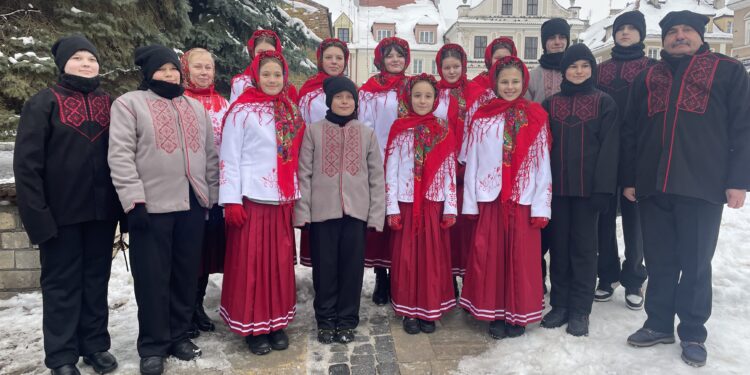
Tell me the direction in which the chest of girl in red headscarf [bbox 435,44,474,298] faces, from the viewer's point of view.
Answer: toward the camera

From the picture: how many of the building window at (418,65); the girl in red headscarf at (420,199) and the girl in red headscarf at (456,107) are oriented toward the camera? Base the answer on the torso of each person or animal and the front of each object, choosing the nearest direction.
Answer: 3

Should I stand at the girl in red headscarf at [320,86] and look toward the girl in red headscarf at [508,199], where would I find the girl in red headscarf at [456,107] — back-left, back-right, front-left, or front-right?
front-left

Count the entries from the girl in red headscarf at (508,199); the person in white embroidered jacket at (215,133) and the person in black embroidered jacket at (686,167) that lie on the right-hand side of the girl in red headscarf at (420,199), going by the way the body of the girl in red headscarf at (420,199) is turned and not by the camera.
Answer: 1

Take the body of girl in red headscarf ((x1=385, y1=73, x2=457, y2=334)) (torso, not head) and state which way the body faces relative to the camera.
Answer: toward the camera

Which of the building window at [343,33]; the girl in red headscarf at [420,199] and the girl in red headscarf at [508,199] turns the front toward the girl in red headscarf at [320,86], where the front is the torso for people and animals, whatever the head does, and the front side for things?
the building window

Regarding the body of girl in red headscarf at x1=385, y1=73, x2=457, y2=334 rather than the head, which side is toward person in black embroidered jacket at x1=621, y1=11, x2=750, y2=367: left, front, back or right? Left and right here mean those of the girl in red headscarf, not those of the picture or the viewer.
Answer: left

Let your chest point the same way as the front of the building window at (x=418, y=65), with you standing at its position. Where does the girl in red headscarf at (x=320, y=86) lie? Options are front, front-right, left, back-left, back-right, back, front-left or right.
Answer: front

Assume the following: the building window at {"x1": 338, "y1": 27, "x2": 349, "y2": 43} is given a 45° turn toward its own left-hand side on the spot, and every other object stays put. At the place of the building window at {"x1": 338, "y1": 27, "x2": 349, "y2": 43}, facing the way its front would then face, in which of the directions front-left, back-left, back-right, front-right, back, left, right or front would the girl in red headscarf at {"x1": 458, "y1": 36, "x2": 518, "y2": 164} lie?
front-right

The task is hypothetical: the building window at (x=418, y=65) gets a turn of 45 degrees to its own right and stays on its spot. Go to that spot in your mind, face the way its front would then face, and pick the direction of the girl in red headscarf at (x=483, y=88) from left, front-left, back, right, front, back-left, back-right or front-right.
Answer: front-left

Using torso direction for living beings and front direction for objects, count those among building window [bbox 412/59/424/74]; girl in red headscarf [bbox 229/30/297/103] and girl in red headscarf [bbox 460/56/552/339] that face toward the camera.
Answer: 3

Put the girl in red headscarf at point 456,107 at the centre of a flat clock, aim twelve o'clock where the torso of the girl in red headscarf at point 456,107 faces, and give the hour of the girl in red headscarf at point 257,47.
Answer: the girl in red headscarf at point 257,47 is roughly at 3 o'clock from the girl in red headscarf at point 456,107.
